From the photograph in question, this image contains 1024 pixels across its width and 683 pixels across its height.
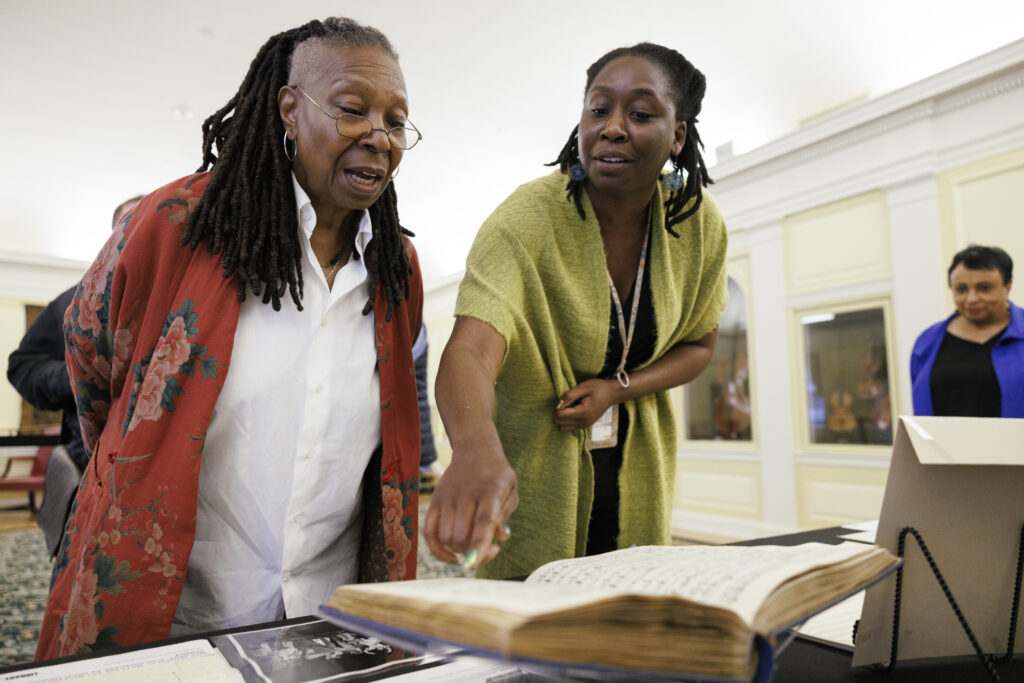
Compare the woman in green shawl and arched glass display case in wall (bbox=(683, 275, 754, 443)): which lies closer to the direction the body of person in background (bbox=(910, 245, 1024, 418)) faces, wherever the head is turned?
the woman in green shawl

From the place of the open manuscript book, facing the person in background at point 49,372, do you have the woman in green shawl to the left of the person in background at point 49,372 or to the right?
right

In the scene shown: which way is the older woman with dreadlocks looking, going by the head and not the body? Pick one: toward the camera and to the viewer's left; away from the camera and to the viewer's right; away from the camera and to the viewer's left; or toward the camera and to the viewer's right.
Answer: toward the camera and to the viewer's right

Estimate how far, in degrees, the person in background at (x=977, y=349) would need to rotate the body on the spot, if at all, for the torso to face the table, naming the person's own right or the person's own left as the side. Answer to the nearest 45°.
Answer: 0° — they already face it

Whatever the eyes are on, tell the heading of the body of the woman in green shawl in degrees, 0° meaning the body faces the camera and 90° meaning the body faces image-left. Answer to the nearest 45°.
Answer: approximately 0°

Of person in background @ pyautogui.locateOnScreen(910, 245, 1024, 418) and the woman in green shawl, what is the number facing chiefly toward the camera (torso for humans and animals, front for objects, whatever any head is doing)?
2

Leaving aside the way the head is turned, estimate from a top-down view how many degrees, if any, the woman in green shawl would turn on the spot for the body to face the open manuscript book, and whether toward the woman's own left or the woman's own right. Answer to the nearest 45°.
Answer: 0° — they already face it

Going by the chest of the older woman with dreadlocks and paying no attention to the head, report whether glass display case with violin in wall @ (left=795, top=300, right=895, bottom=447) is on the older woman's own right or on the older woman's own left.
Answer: on the older woman's own left

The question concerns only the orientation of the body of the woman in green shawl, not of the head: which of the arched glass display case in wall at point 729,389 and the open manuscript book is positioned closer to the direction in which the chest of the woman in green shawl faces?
the open manuscript book

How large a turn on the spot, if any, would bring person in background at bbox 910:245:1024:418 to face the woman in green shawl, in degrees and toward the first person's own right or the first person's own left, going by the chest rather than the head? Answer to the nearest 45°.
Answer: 0° — they already face them
